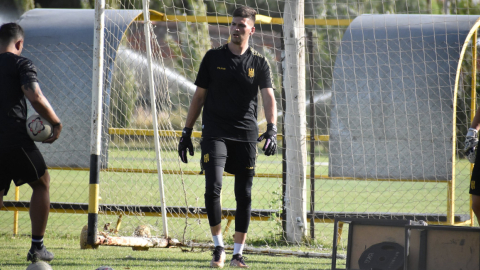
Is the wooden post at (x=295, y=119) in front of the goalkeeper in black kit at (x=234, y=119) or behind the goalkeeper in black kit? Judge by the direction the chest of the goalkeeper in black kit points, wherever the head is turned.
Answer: behind

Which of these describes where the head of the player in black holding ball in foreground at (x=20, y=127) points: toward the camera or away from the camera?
away from the camera

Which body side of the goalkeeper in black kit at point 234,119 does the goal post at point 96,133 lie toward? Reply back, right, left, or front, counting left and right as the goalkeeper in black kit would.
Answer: right

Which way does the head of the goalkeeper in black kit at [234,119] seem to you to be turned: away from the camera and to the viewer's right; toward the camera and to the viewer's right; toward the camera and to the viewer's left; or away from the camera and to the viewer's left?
toward the camera and to the viewer's left

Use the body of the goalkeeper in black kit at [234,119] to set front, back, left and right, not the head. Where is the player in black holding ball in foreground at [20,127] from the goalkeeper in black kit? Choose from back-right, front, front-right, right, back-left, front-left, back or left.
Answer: right

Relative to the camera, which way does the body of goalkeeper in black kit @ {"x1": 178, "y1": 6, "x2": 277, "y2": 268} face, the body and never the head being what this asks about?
toward the camera

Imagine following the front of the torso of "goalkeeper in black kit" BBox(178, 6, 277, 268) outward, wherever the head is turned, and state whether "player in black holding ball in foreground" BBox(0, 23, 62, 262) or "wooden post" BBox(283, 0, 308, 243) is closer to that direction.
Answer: the player in black holding ball in foreground
